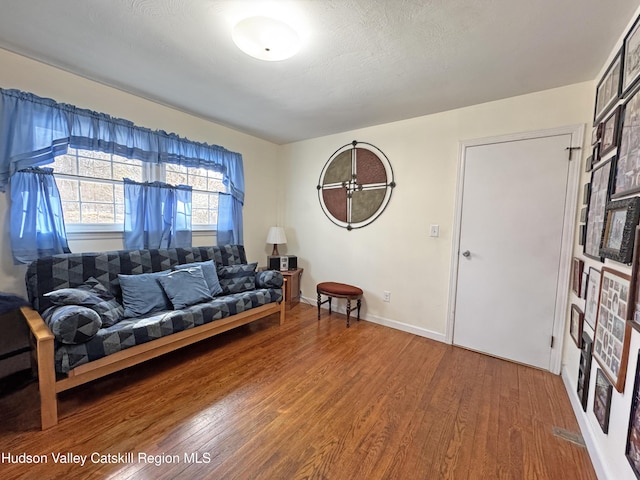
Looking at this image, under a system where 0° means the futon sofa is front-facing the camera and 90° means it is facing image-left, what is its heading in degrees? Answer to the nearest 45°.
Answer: approximately 315°

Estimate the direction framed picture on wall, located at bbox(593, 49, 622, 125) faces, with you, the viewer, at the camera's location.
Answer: facing to the left of the viewer

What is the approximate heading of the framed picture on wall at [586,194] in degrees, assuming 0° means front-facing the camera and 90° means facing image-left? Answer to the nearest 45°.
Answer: approximately 90°

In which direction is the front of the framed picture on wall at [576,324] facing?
to the viewer's left

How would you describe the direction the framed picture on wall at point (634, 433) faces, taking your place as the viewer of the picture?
facing to the left of the viewer

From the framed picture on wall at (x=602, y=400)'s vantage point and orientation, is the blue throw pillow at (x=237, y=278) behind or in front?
in front

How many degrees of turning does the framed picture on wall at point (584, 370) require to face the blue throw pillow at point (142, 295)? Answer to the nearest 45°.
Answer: approximately 45° to its left

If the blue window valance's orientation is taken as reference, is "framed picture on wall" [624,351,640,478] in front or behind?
in front

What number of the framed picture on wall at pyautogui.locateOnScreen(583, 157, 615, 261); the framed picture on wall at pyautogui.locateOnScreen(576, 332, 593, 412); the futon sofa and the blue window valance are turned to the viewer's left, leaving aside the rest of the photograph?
2
